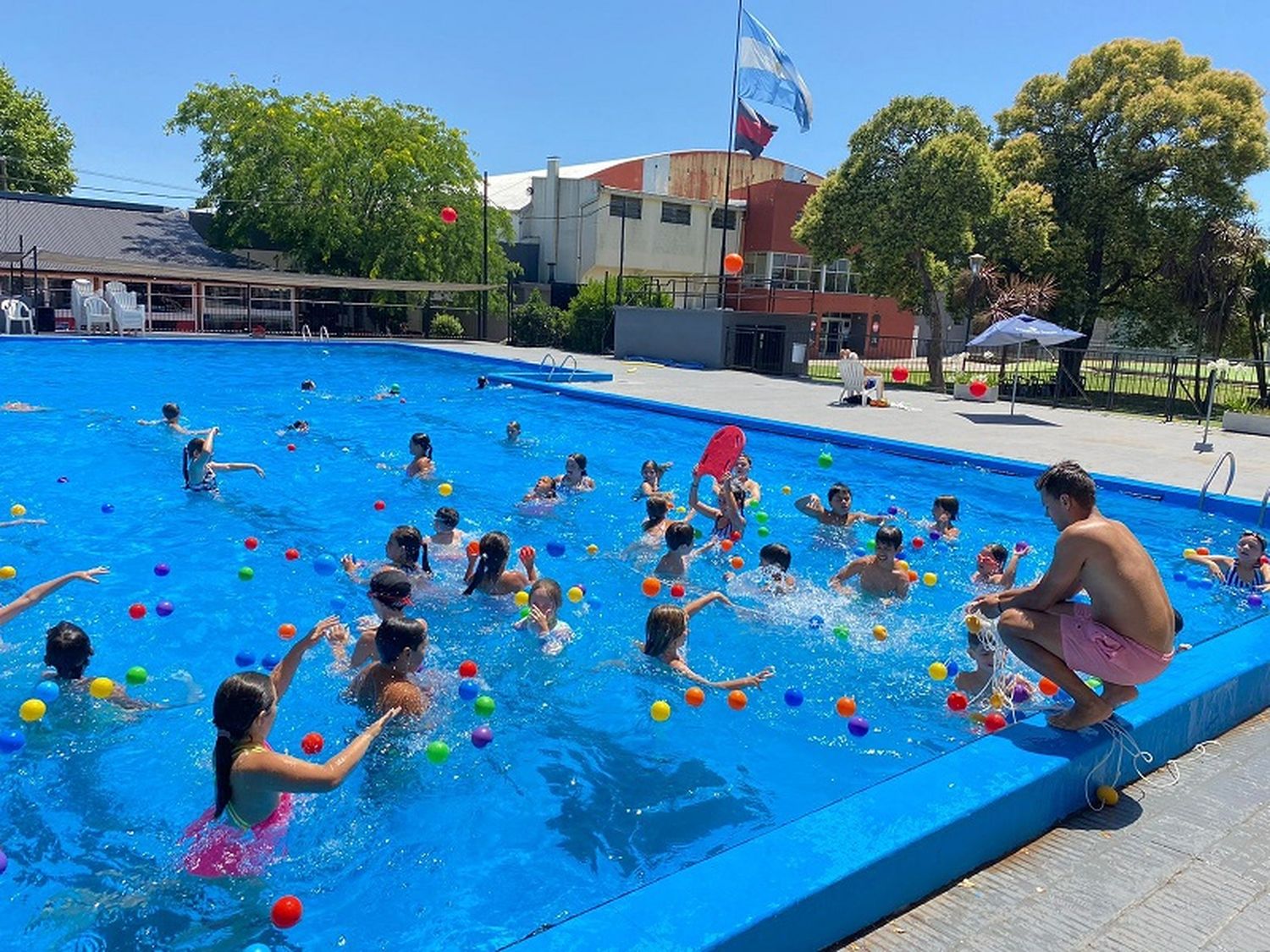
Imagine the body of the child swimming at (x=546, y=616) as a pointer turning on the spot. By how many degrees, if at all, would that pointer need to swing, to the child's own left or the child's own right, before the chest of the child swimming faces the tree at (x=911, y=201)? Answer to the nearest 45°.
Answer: approximately 180°

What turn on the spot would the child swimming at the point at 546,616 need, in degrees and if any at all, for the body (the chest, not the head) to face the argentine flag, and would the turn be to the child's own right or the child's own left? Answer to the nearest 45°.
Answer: approximately 135° to the child's own right

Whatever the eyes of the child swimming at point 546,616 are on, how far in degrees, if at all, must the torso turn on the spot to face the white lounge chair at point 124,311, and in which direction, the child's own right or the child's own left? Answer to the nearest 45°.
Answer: approximately 90° to the child's own right

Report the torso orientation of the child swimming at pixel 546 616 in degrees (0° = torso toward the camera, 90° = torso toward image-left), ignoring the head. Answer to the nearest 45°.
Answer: approximately 45°

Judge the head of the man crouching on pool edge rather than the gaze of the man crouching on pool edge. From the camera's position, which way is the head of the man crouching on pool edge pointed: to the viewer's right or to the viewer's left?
to the viewer's left
